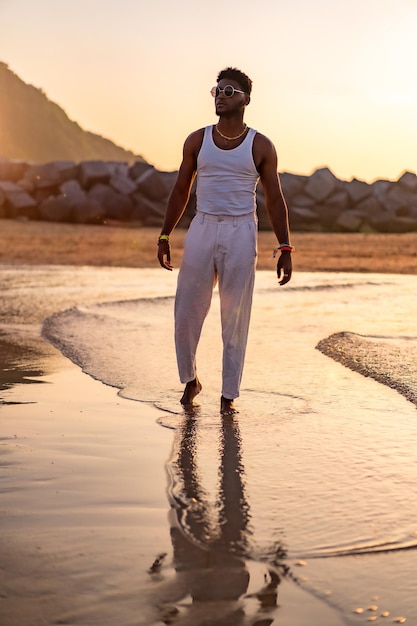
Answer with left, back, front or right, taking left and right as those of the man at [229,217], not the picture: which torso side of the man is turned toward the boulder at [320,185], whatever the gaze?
back

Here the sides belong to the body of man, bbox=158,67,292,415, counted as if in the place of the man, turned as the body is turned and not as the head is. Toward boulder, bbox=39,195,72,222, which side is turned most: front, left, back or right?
back

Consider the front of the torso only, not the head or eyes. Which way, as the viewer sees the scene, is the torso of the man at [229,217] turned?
toward the camera

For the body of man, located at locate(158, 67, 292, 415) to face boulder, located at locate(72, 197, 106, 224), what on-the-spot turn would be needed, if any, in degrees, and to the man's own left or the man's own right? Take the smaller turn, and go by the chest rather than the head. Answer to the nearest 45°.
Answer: approximately 180°

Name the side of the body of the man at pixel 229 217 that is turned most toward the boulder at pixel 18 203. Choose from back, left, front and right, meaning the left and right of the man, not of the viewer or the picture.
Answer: back

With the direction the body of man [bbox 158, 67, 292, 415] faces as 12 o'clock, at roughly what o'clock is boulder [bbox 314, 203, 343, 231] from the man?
The boulder is roughly at 6 o'clock from the man.

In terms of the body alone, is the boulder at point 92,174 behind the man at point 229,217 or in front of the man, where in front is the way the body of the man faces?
behind

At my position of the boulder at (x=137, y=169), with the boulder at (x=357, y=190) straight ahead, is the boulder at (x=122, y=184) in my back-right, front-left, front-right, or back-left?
back-right

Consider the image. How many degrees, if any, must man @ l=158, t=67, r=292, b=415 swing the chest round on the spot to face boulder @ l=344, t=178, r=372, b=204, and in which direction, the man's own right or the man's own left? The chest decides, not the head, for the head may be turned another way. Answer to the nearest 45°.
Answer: approximately 180°

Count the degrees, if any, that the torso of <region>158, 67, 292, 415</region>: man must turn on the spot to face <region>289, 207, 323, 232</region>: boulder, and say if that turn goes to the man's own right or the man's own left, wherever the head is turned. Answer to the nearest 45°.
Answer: approximately 180°

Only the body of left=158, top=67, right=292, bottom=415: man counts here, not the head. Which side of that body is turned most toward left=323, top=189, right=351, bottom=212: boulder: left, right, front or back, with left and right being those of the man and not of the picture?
back

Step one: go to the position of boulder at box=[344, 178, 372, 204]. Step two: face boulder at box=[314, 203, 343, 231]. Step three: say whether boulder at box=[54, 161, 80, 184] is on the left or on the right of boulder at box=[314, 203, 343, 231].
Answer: right

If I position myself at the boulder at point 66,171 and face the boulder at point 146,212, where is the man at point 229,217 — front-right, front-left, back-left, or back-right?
front-right

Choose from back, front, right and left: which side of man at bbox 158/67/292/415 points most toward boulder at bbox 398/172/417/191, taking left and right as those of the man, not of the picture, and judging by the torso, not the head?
back

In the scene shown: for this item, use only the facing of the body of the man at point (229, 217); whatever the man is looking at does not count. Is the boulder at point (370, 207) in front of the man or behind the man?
behind

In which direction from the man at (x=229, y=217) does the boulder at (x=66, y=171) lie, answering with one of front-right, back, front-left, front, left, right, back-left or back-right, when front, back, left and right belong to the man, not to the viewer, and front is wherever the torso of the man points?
back

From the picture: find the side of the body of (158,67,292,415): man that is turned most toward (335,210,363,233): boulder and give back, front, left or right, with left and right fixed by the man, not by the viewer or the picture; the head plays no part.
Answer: back

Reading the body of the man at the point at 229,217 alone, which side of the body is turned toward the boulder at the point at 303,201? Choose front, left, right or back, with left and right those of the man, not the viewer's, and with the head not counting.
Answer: back

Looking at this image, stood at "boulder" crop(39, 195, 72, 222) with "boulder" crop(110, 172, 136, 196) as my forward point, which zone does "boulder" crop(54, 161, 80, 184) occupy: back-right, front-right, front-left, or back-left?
front-left
